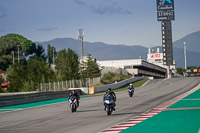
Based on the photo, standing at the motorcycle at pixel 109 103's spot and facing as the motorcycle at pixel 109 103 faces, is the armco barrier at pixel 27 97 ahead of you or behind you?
behind

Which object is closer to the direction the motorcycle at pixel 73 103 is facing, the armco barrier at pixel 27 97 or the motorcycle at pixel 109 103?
the motorcycle

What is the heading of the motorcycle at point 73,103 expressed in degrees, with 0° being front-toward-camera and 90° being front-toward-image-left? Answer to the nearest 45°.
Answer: approximately 0°

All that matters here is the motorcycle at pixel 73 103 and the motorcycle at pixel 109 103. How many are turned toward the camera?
2

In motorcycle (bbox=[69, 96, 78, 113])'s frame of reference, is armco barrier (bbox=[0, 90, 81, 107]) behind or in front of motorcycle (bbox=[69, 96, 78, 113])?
behind

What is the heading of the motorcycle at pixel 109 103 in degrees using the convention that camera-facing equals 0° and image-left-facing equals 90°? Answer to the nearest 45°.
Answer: approximately 0°

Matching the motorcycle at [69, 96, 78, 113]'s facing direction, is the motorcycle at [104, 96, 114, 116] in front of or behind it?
in front

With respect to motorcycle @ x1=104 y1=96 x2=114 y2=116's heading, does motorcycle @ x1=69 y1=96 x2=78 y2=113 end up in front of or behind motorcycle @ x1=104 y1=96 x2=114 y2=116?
behind
